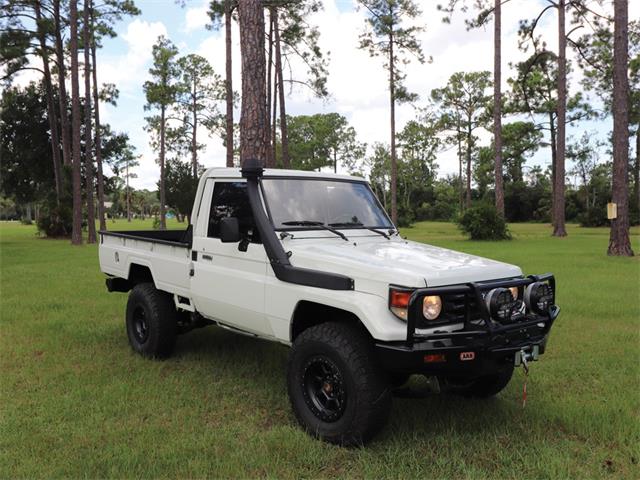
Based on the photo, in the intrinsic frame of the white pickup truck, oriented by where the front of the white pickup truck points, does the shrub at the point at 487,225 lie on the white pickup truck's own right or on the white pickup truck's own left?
on the white pickup truck's own left

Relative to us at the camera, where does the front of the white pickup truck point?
facing the viewer and to the right of the viewer

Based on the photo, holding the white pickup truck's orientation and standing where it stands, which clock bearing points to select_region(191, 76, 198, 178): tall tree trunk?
The tall tree trunk is roughly at 7 o'clock from the white pickup truck.

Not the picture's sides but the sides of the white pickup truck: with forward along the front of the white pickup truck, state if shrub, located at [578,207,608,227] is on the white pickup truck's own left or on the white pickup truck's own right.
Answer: on the white pickup truck's own left

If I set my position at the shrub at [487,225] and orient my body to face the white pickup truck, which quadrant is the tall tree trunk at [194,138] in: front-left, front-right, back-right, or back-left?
back-right
